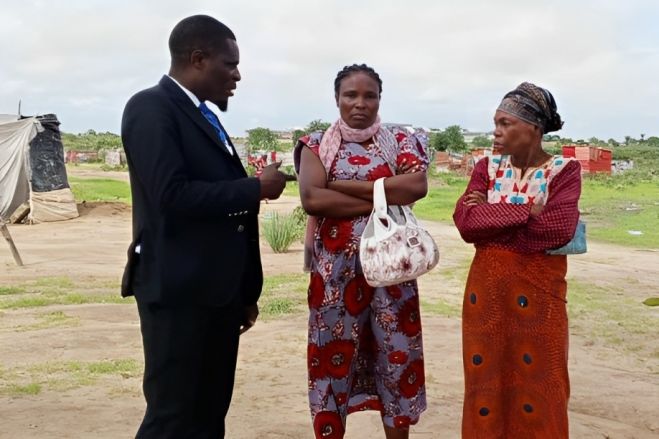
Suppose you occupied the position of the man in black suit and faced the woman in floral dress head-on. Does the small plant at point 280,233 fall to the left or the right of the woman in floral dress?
left

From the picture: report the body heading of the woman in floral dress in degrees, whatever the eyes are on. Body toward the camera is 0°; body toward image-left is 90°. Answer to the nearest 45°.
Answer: approximately 0°

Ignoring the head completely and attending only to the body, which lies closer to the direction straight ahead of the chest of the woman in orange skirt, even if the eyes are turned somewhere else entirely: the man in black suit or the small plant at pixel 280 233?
the man in black suit

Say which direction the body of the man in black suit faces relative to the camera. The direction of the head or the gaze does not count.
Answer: to the viewer's right

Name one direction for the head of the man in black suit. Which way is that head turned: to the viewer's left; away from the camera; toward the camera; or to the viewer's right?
to the viewer's right

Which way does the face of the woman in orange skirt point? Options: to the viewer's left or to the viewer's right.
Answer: to the viewer's left

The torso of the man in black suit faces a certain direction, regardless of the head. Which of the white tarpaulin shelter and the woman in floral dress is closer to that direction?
the woman in floral dress
